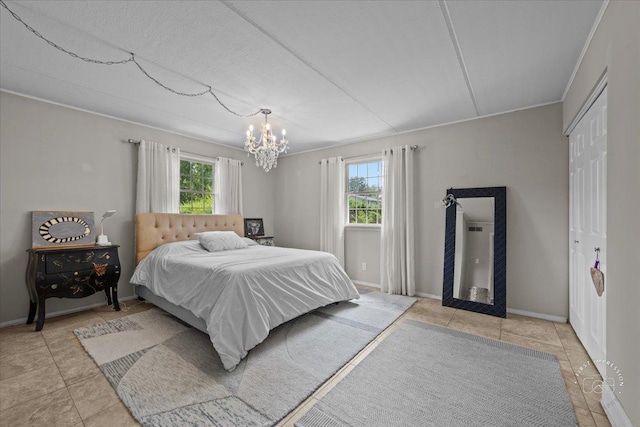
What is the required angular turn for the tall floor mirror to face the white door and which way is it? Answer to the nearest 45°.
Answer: approximately 90° to its left

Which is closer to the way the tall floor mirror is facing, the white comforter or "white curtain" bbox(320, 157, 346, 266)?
the white comforter

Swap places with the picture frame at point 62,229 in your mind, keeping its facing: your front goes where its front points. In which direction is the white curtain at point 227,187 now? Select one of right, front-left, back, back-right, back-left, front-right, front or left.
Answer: front-left

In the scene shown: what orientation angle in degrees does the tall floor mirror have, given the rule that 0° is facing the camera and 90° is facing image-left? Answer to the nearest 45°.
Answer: approximately 45°

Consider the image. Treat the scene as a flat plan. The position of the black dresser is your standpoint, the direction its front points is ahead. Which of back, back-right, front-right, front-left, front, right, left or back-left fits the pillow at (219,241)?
front-left

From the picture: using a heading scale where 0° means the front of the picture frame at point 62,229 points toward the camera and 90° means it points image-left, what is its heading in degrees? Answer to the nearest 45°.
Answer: approximately 315°

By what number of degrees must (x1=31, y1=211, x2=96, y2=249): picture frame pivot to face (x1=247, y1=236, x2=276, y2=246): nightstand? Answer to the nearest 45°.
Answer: approximately 45° to its left

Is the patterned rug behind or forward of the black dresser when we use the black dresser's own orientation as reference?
forward

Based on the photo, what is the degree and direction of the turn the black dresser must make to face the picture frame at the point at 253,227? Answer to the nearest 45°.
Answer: approximately 45° to its left
